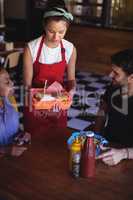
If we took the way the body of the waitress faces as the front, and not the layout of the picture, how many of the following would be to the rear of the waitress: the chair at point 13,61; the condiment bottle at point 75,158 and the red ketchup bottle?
1

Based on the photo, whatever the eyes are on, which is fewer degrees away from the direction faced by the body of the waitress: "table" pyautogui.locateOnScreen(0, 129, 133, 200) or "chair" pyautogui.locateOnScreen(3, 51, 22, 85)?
the table

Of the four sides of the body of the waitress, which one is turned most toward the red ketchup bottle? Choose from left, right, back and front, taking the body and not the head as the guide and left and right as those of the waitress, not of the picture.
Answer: front

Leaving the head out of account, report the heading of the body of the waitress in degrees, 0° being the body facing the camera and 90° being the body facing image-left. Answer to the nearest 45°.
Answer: approximately 0°

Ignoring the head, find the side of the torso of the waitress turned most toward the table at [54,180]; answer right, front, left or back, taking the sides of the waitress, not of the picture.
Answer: front

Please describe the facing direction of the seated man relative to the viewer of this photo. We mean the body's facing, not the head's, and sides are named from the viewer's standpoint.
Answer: facing the viewer and to the left of the viewer

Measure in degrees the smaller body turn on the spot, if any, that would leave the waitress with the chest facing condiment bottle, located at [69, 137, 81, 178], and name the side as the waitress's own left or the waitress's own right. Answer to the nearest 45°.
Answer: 0° — they already face it

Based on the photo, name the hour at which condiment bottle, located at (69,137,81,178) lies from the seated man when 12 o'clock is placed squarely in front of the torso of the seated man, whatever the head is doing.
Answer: The condiment bottle is roughly at 11 o'clock from the seated man.

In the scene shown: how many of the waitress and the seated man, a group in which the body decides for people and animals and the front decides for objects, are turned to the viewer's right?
0

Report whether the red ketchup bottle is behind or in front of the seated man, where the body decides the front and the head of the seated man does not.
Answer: in front
